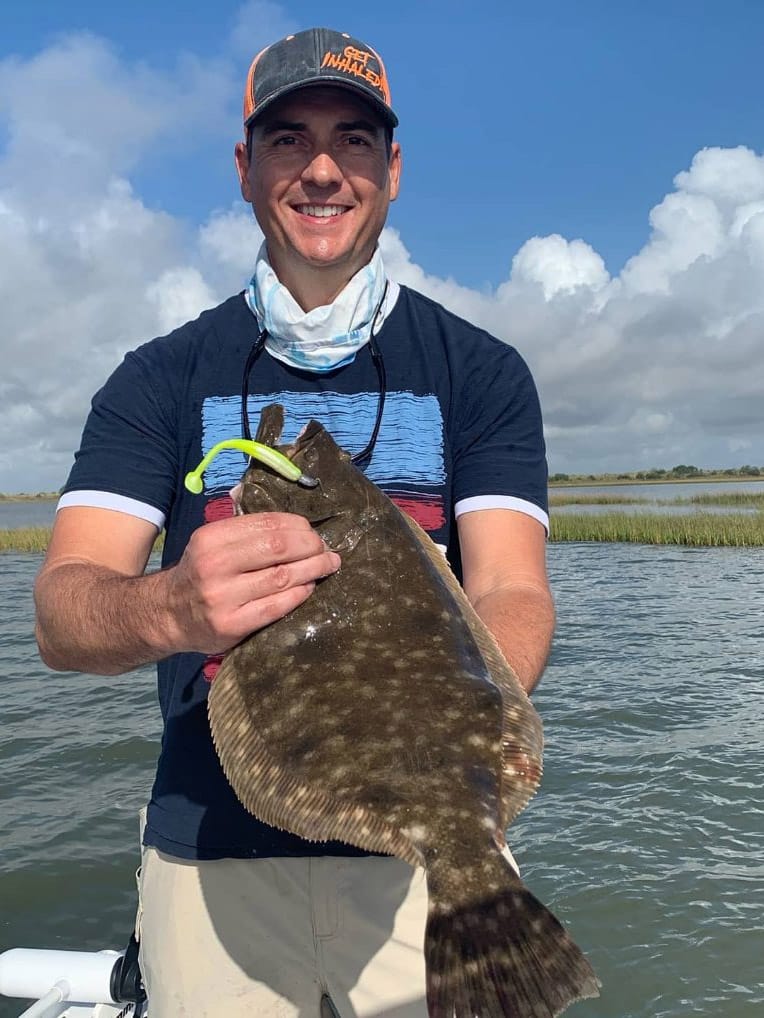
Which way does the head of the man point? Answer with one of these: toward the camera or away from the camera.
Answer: toward the camera

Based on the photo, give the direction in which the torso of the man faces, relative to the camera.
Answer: toward the camera
